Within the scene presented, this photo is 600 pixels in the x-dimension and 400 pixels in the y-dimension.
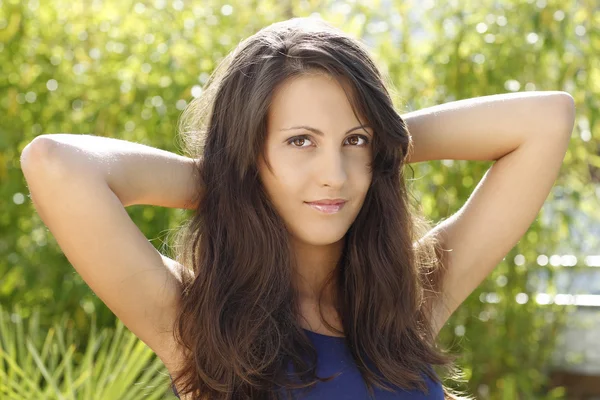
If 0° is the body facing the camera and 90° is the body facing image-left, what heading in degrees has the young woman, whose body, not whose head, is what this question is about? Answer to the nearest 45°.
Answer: approximately 0°
